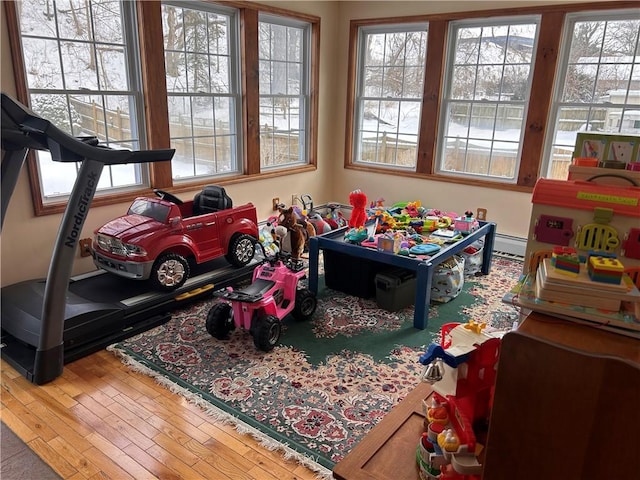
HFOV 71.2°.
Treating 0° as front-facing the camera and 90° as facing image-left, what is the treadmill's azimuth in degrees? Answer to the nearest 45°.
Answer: approximately 45°

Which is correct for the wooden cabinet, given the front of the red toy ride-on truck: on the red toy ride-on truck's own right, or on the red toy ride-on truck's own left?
on the red toy ride-on truck's own left

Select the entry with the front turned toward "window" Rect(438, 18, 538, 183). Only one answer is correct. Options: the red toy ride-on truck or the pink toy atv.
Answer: the pink toy atv

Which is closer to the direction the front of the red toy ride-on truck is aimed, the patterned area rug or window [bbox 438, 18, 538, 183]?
the patterned area rug

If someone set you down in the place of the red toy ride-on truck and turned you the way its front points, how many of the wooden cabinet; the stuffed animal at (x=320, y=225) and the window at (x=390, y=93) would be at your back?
2

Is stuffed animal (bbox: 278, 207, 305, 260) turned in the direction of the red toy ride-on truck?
yes

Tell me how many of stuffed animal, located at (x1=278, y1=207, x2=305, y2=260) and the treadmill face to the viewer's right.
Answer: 0

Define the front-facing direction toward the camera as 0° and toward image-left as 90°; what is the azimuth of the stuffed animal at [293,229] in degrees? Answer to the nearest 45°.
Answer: approximately 45°

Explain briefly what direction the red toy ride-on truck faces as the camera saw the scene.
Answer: facing the viewer and to the left of the viewer
